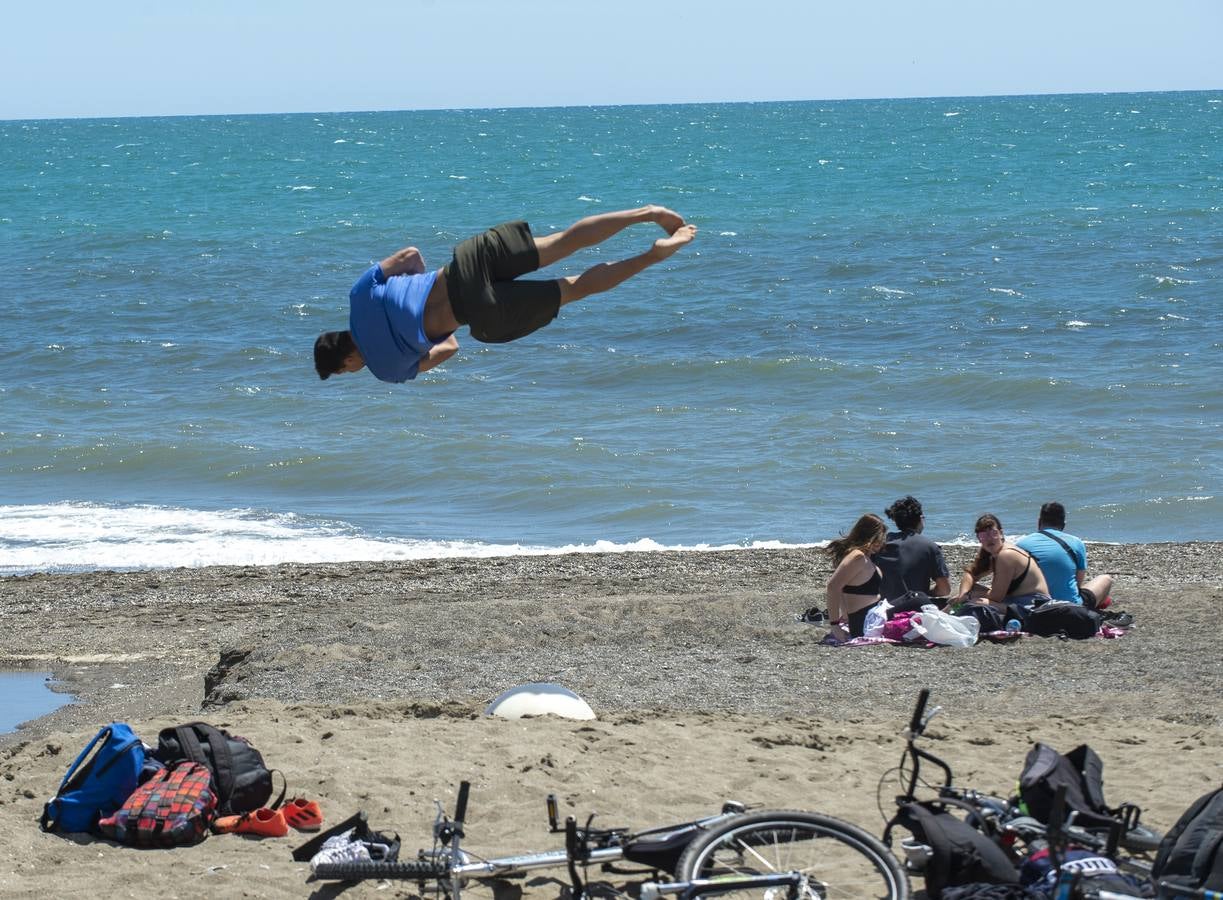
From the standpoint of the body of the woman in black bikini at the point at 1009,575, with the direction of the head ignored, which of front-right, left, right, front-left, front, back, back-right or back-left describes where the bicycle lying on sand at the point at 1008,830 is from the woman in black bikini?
left

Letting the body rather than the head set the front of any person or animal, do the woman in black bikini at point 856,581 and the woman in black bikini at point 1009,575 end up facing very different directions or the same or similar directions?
very different directions

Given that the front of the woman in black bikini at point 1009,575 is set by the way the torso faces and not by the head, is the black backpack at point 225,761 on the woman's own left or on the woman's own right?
on the woman's own left

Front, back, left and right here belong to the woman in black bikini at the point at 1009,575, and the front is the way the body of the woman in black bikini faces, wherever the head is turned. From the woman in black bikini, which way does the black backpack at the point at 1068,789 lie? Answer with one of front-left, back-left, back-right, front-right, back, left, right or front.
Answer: left

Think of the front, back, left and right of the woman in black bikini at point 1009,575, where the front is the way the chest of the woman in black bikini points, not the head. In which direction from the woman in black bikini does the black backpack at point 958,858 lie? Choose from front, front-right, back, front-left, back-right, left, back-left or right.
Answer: left

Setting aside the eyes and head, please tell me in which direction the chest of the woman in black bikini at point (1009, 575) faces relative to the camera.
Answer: to the viewer's left

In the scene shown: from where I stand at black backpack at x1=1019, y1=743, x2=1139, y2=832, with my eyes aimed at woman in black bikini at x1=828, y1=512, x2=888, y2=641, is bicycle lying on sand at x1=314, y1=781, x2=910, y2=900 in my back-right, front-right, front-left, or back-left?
back-left

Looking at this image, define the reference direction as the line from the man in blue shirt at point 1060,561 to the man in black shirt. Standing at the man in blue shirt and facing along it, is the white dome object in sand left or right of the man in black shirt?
left

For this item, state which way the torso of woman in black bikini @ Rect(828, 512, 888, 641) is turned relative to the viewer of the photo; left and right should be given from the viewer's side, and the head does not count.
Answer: facing to the right of the viewer

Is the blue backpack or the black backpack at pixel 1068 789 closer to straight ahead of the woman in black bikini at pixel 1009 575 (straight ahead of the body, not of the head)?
the blue backpack

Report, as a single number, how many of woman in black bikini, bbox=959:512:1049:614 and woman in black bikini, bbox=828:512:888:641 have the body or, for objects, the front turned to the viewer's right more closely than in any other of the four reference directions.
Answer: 1

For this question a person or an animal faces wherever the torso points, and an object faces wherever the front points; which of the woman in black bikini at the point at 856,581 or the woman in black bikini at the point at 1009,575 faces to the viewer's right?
the woman in black bikini at the point at 856,581
